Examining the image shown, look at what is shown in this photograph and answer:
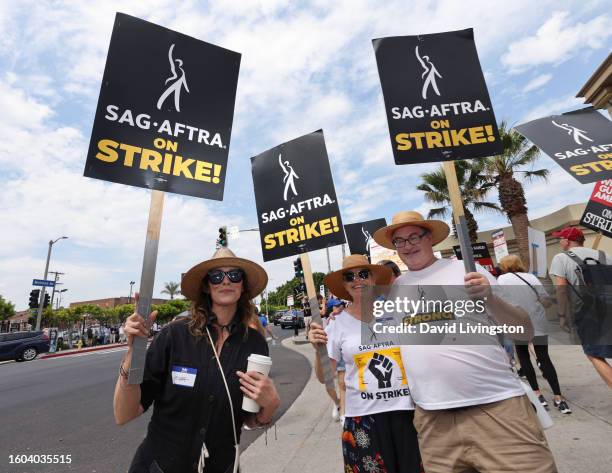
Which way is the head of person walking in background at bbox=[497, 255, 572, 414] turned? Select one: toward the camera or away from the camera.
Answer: away from the camera

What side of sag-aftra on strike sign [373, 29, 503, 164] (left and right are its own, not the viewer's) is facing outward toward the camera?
front

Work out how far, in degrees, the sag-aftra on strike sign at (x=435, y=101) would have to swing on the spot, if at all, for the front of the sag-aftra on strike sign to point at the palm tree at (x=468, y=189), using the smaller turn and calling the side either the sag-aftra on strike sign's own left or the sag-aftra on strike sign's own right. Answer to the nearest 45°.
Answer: approximately 180°

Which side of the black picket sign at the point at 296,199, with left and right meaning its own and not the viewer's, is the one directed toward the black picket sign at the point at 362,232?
back

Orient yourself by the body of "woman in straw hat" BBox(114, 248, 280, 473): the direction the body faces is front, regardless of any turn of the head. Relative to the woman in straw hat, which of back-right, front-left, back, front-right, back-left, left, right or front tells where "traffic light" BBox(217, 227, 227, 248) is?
back

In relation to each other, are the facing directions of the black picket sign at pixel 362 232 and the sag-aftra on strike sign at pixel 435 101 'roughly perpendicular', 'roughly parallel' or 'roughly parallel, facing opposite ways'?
roughly parallel

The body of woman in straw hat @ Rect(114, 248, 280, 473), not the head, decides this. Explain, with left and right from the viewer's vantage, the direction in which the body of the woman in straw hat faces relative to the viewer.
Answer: facing the viewer

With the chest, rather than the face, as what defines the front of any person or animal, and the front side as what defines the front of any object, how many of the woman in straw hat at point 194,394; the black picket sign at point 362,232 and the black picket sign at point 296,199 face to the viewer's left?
0

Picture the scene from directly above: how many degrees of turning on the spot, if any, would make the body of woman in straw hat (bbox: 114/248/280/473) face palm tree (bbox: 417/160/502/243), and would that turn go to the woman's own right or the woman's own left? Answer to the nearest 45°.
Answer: approximately 135° to the woman's own left

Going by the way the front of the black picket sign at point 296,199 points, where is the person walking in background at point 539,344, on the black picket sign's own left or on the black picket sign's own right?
on the black picket sign's own left

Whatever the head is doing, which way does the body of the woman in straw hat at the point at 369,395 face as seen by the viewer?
toward the camera

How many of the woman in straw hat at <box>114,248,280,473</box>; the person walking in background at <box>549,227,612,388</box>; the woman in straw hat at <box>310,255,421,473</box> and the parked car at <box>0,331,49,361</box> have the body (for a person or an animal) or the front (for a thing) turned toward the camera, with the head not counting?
2

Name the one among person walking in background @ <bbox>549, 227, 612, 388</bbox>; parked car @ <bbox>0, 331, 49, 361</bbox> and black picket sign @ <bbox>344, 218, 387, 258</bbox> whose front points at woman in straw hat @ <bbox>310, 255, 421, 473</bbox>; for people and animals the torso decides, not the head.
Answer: the black picket sign
